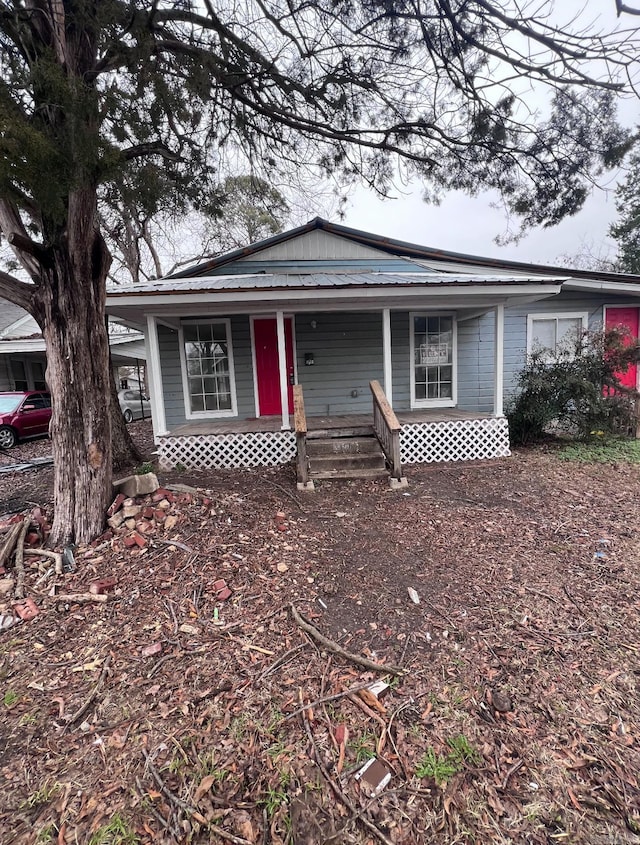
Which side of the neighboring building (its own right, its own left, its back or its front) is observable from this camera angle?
front

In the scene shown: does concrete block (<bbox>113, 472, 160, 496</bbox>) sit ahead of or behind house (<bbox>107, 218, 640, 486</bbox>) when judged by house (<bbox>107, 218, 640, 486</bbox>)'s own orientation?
ahead

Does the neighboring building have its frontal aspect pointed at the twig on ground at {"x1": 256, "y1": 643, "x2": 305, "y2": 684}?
yes

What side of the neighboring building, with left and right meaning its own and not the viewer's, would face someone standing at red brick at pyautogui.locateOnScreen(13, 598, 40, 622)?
front

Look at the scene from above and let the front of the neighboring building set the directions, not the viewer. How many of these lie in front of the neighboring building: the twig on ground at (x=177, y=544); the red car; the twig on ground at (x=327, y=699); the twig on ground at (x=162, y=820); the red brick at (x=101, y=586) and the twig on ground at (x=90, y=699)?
6

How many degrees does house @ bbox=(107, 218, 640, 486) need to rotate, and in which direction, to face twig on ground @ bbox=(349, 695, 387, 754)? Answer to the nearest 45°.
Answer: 0° — it already faces it

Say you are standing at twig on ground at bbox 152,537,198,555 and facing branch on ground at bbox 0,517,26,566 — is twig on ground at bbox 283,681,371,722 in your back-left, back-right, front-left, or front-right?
back-left

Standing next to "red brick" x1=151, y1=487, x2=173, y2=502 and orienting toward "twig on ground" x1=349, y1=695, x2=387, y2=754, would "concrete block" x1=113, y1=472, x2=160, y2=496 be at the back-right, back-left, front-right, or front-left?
back-right

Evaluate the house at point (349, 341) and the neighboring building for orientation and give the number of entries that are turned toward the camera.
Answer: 2

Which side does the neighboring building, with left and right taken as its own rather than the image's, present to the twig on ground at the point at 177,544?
front

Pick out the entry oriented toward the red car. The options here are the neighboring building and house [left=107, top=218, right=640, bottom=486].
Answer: the neighboring building

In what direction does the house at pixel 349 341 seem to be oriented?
toward the camera

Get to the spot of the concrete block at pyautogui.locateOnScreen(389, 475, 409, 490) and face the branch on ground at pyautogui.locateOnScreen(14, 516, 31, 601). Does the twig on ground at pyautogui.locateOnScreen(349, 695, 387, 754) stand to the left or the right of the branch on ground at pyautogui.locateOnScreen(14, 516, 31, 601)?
left
